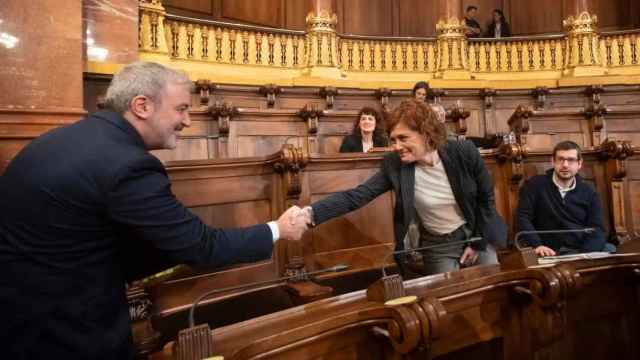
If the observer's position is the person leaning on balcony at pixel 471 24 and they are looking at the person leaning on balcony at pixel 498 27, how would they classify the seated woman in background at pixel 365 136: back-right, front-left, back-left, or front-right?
back-right

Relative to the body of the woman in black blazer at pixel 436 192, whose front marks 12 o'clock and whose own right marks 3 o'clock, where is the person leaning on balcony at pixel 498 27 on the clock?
The person leaning on balcony is roughly at 5 o'clock from the woman in black blazer.

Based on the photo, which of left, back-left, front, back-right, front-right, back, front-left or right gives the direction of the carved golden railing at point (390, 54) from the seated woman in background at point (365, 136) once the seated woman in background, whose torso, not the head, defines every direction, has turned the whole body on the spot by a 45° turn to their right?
back-right

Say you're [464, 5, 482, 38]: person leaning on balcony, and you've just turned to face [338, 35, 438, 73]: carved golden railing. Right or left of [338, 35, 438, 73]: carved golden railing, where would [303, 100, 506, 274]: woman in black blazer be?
left

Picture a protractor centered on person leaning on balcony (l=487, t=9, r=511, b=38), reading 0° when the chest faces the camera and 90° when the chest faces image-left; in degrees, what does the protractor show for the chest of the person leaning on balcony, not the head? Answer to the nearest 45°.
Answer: approximately 0°

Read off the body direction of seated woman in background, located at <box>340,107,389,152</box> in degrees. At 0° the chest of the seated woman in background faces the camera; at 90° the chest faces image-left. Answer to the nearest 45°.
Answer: approximately 0°

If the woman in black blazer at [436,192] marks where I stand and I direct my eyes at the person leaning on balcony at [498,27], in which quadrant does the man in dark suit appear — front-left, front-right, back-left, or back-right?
back-left

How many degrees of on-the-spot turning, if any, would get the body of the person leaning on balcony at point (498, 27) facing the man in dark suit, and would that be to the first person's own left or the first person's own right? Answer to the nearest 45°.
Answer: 0° — they already face them
